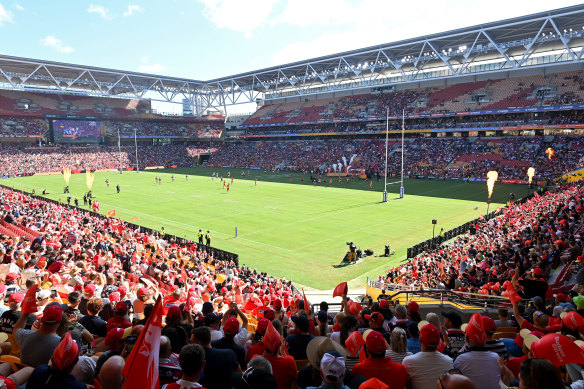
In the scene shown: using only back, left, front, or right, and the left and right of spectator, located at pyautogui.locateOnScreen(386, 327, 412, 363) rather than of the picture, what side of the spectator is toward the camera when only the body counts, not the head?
back

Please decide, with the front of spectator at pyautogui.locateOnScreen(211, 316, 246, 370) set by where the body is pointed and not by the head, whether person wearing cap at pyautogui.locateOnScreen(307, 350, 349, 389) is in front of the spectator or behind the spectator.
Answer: behind

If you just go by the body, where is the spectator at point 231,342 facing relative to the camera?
away from the camera

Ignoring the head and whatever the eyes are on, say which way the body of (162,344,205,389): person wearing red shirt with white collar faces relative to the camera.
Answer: away from the camera

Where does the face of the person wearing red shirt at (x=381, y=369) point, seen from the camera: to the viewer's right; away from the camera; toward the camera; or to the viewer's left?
away from the camera

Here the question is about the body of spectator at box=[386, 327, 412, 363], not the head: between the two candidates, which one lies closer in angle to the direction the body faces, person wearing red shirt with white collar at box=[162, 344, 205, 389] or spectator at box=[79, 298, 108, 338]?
the spectator

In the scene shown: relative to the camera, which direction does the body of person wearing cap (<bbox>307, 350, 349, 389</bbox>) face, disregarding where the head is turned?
away from the camera

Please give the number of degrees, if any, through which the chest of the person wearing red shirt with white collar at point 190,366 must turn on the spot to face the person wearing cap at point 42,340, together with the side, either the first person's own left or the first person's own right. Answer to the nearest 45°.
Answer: approximately 45° to the first person's own left

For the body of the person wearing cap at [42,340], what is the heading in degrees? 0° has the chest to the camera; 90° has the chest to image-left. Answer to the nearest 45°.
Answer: approximately 180°

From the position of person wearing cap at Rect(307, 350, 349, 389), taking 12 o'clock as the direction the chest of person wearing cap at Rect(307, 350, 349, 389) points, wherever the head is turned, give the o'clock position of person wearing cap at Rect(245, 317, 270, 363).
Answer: person wearing cap at Rect(245, 317, 270, 363) is roughly at 11 o'clock from person wearing cap at Rect(307, 350, 349, 389).

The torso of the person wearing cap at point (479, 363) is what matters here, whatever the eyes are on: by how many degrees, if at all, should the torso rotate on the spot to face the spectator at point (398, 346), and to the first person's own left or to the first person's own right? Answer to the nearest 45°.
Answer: approximately 90° to the first person's own left

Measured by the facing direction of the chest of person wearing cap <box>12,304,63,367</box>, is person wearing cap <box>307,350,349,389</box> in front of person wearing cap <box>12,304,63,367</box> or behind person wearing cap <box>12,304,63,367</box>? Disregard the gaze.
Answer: behind

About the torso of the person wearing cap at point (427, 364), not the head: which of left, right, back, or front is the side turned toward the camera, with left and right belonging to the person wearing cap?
back

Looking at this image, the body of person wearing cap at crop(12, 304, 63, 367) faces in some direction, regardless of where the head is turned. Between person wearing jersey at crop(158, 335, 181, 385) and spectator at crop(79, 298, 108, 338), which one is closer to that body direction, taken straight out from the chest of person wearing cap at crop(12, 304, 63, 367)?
the spectator

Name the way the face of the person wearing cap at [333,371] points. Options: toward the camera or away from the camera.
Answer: away from the camera

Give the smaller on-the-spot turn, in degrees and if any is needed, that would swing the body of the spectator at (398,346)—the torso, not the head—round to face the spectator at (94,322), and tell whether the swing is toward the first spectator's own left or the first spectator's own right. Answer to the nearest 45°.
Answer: approximately 90° to the first spectator's own left

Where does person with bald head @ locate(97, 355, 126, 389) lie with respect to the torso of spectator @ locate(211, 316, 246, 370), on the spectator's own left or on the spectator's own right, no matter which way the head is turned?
on the spectator's own left

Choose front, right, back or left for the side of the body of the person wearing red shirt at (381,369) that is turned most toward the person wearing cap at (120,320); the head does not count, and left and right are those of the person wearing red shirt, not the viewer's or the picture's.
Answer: left
